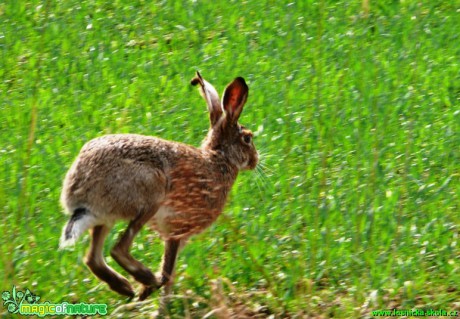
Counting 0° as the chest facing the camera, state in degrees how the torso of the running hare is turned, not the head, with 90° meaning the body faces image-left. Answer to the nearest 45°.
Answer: approximately 270°
